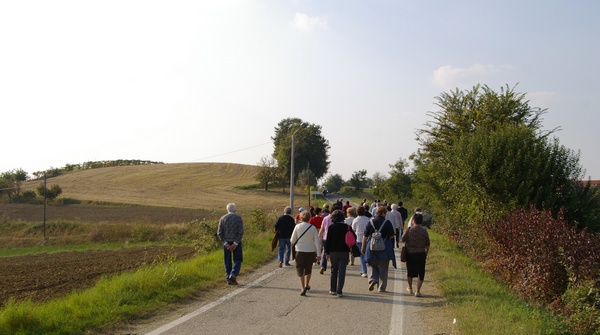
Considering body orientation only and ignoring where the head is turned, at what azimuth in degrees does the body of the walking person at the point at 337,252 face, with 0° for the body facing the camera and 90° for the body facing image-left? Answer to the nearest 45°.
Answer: approximately 180°

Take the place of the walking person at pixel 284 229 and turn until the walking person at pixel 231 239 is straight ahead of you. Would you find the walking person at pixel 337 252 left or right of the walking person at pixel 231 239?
left

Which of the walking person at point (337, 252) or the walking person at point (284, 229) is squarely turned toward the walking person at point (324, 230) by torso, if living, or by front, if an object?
the walking person at point (337, 252)

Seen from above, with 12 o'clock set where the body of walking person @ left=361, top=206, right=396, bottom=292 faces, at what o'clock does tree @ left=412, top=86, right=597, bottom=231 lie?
The tree is roughly at 1 o'clock from the walking person.

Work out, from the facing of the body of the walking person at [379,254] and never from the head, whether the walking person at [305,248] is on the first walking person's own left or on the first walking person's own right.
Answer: on the first walking person's own left

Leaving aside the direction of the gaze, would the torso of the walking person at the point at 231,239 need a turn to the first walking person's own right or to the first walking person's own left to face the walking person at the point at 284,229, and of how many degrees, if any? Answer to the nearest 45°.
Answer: approximately 45° to the first walking person's own right

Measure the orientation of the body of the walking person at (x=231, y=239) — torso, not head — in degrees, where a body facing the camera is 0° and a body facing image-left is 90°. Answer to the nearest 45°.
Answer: approximately 180°

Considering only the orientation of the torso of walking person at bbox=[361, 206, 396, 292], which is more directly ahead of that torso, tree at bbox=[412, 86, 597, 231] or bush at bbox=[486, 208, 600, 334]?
the tree

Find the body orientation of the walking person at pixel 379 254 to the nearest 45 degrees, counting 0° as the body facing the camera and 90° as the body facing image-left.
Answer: approximately 180°

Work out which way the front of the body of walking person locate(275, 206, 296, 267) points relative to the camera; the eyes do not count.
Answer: away from the camera

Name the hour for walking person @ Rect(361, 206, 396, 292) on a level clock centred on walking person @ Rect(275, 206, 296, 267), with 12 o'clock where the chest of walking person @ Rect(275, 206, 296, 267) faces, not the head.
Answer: walking person @ Rect(361, 206, 396, 292) is roughly at 5 o'clock from walking person @ Rect(275, 206, 296, 267).

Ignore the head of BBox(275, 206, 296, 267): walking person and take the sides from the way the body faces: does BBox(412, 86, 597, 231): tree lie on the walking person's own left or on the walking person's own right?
on the walking person's own right

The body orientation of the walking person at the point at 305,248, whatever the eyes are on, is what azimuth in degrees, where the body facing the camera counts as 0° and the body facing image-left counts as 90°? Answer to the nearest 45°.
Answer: approximately 180°
